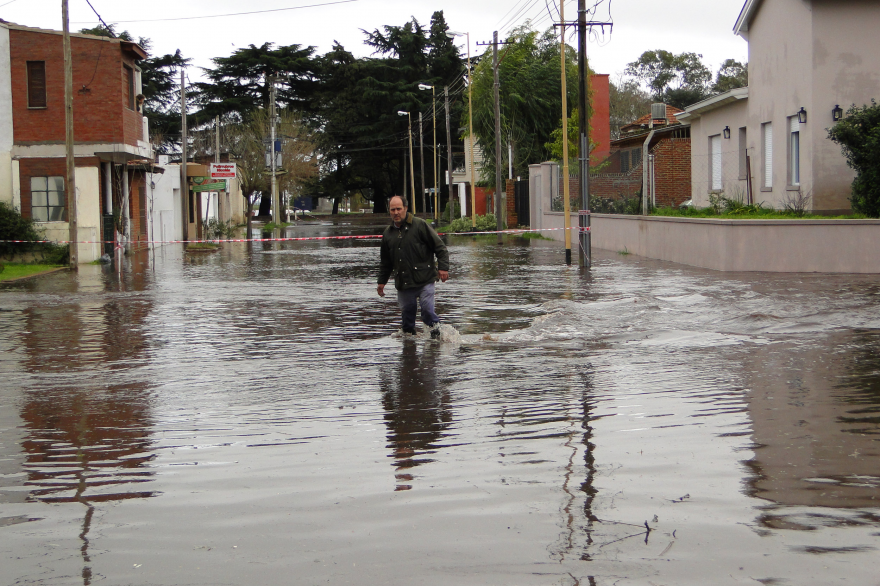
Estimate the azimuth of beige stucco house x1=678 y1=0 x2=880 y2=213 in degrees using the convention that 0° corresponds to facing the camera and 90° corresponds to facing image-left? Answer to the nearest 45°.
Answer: approximately 45°

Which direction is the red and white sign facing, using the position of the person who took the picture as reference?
facing the viewer

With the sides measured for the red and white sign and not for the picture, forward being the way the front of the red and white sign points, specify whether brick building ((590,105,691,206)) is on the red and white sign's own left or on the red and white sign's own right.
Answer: on the red and white sign's own left

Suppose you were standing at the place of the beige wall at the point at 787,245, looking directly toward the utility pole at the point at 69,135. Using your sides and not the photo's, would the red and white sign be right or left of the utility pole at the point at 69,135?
right

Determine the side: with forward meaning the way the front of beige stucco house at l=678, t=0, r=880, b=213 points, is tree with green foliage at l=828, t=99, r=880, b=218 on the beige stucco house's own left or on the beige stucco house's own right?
on the beige stucco house's own left

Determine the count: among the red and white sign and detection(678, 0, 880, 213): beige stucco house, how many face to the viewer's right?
0

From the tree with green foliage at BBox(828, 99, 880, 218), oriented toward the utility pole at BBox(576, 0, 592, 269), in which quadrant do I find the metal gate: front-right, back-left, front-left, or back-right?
front-right

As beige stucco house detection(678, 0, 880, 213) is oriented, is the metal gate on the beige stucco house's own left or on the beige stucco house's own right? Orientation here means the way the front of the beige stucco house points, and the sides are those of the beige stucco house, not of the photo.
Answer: on the beige stucco house's own right
